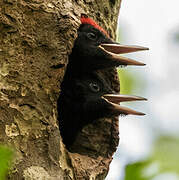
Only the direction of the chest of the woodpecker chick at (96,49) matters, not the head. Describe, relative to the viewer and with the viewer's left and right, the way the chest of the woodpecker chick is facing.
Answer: facing to the right of the viewer

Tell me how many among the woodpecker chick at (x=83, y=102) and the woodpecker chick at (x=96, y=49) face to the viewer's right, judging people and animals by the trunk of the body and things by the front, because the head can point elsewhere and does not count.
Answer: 2

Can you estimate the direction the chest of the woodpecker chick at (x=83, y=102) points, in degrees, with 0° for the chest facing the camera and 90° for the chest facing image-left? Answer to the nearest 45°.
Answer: approximately 270°
